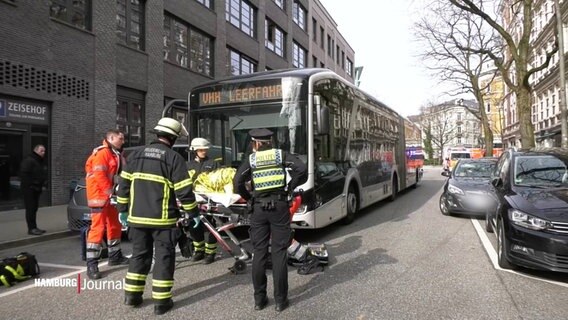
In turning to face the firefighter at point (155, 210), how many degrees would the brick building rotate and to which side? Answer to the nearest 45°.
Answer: approximately 45° to its right

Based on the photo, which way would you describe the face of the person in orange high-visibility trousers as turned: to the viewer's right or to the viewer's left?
to the viewer's right

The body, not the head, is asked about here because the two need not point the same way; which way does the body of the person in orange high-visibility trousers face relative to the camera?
to the viewer's right

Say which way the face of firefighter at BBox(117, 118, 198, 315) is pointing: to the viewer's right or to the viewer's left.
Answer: to the viewer's right

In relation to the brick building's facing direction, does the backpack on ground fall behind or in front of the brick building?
in front
